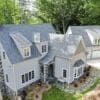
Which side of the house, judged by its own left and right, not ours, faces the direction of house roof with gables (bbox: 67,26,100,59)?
left

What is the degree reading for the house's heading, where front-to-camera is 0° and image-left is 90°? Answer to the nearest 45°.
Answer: approximately 315°
